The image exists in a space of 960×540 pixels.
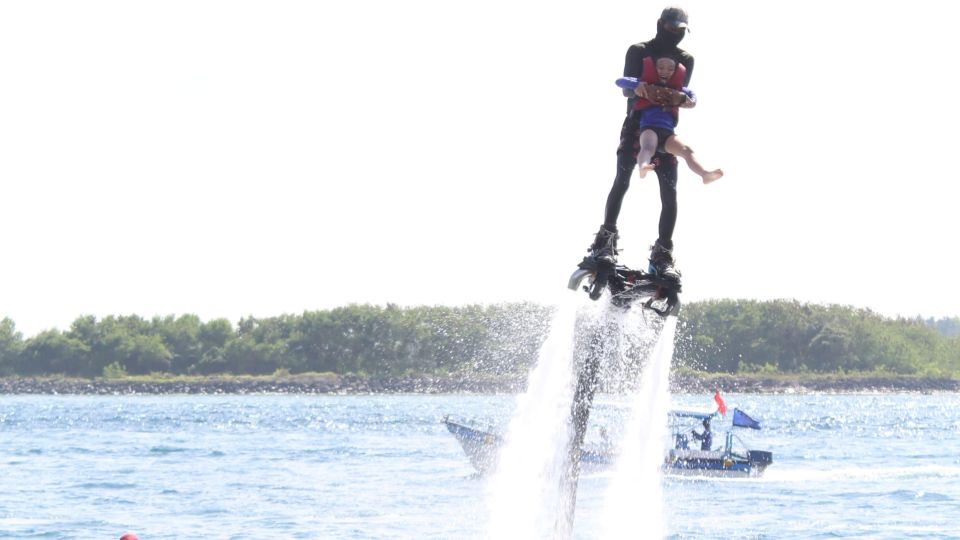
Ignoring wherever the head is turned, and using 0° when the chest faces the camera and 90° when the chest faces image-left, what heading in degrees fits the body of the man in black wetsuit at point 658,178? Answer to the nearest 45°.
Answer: approximately 0°
